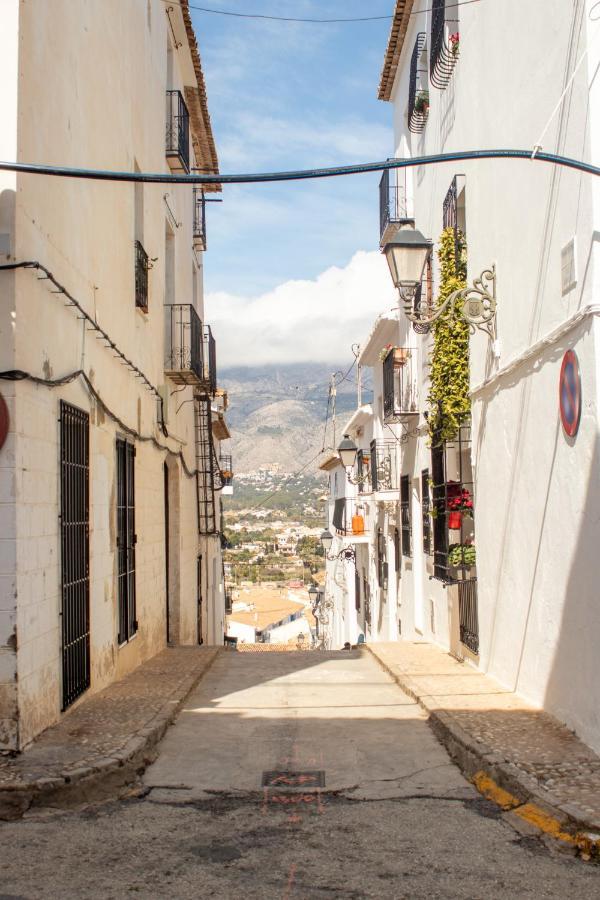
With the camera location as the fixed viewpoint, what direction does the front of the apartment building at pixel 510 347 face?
facing to the left of the viewer

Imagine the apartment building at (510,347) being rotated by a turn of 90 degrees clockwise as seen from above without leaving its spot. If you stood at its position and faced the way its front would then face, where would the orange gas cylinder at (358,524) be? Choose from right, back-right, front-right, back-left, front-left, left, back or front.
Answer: front

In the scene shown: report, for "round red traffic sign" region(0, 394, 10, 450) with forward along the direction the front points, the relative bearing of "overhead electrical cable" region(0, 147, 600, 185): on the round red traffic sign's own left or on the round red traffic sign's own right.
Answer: on the round red traffic sign's own left

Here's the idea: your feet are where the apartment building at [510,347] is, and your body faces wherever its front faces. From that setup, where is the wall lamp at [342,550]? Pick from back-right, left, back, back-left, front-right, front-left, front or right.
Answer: right

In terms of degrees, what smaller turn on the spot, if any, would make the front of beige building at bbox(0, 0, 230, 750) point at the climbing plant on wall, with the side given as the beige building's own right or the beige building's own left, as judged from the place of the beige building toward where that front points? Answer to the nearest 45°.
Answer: approximately 45° to the beige building's own left

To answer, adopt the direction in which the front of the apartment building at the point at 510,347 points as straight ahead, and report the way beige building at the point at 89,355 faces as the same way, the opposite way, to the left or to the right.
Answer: the opposite way

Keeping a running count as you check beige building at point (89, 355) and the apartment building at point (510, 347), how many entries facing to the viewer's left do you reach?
1

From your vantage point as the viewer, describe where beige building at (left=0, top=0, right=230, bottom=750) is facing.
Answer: facing to the right of the viewer

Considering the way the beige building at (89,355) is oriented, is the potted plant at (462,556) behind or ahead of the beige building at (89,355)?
ahead
